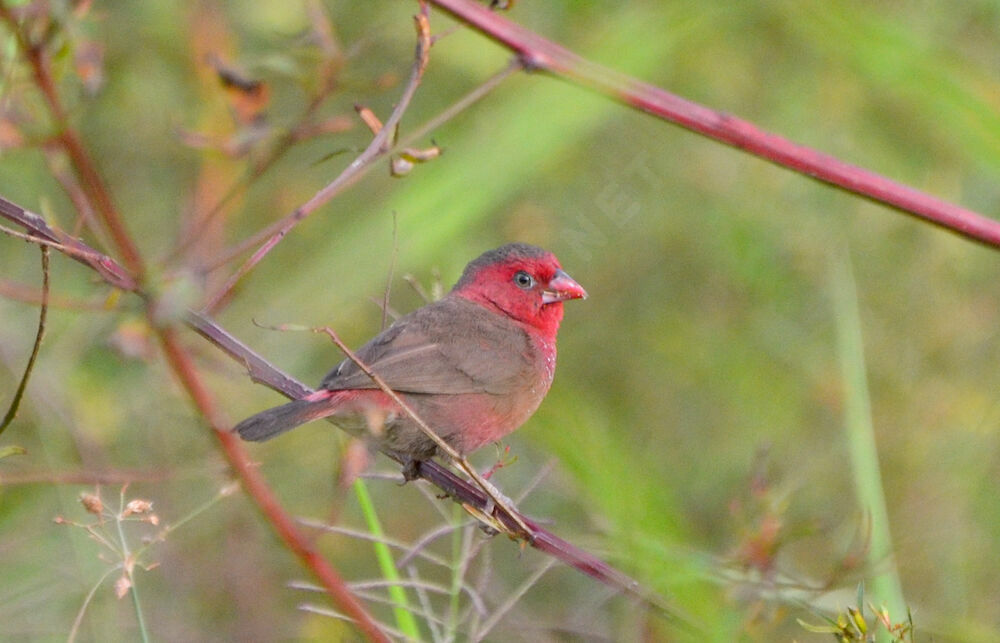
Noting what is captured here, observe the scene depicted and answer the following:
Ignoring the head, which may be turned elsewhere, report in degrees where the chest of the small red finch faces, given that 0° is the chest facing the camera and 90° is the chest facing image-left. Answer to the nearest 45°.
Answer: approximately 270°
